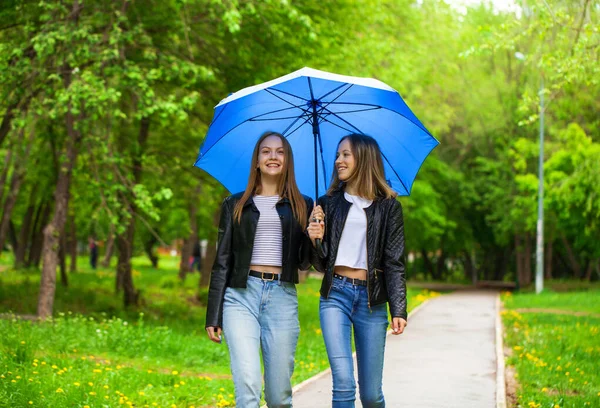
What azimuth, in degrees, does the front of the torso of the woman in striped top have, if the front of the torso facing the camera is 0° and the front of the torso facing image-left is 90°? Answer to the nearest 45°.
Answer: approximately 0°

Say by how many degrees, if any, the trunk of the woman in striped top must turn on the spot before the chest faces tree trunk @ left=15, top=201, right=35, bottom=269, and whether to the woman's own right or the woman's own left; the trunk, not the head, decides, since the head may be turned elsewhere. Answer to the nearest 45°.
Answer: approximately 180°

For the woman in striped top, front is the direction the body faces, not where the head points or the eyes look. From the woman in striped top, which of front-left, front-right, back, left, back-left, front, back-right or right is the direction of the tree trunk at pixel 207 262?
back

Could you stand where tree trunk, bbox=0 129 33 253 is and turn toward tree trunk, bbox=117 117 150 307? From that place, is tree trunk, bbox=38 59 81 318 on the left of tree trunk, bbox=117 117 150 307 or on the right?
right

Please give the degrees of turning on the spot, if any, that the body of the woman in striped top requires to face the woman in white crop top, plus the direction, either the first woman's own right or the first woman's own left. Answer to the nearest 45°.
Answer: approximately 90° to the first woman's own left

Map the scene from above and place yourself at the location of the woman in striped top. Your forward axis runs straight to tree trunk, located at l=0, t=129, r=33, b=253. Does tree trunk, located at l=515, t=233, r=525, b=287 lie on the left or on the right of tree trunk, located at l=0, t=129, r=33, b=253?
right

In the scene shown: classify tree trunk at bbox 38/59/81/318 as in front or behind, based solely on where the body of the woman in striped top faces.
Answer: behind

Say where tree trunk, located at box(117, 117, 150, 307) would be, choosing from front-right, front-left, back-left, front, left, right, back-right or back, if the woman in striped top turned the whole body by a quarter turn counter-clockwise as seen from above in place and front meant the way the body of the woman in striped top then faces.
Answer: left

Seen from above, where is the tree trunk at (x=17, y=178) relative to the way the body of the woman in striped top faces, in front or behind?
behind
